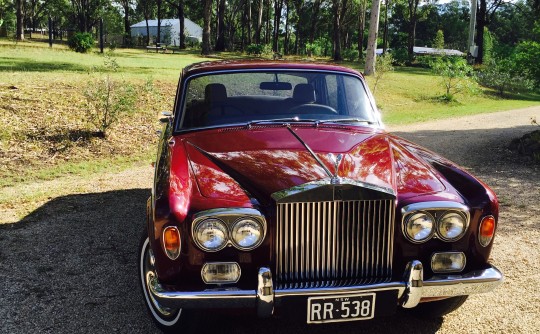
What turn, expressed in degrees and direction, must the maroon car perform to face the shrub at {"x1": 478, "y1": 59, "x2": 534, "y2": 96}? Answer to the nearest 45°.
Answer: approximately 180°

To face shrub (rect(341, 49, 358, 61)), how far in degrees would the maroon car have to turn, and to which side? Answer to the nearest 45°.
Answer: approximately 180°

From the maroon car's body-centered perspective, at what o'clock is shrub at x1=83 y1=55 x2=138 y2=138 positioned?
The shrub is roughly at 5 o'clock from the maroon car.

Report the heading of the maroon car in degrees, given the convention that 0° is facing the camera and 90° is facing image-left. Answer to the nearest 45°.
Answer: approximately 0°

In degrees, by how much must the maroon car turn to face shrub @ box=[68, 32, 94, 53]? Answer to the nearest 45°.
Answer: approximately 135° to its right

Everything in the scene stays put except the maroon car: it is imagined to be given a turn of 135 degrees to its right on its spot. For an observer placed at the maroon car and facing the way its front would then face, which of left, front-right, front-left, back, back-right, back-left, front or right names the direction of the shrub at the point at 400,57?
front-right
